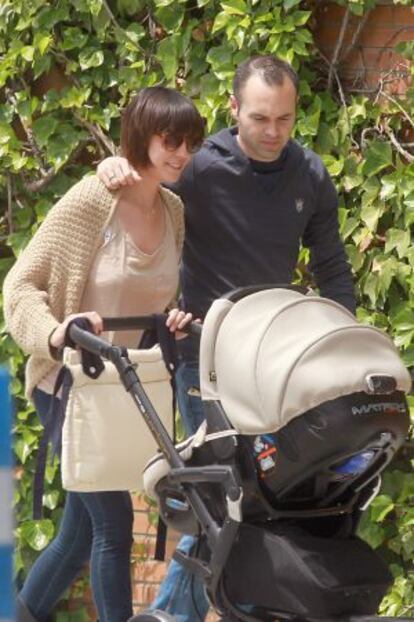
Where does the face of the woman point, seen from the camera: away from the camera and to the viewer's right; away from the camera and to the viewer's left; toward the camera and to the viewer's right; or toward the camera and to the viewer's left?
toward the camera and to the viewer's right

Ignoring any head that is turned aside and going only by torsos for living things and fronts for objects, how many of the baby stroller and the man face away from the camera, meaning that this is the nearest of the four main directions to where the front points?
0

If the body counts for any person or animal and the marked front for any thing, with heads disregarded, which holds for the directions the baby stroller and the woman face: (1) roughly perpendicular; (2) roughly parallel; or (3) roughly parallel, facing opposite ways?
roughly parallel

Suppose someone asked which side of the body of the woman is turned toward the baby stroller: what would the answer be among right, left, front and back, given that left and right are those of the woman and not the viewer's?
front

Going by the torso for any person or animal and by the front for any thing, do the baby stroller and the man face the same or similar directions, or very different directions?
same or similar directions

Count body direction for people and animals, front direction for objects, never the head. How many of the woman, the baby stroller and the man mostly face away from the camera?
0

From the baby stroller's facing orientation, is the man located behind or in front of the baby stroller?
behind

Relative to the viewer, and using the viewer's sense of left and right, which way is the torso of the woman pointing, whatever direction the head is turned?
facing the viewer and to the right of the viewer
